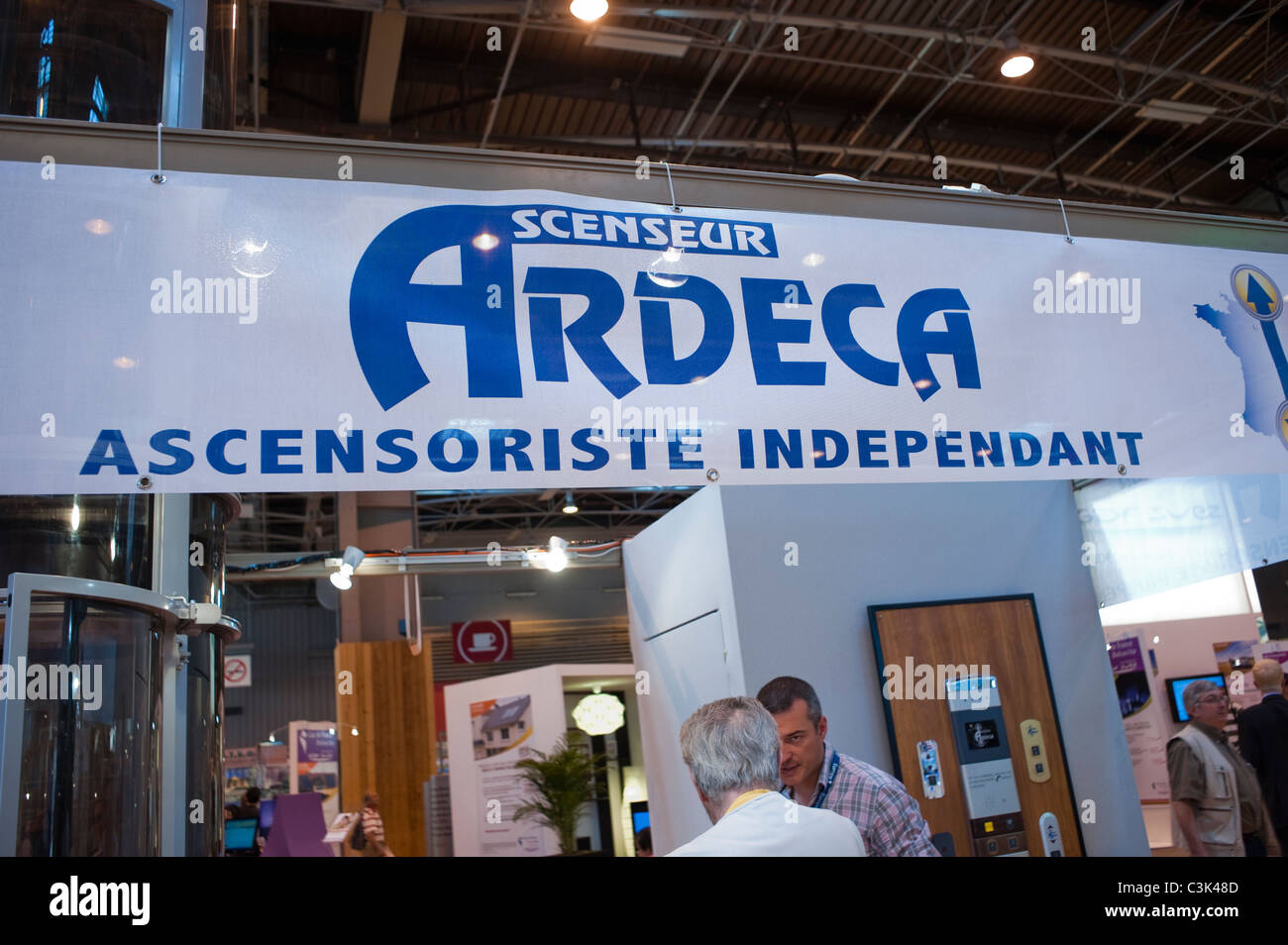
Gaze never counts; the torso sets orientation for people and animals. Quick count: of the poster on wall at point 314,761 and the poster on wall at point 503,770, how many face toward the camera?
2

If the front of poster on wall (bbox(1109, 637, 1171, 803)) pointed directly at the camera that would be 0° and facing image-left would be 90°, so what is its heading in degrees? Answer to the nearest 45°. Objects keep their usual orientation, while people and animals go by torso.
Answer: approximately 0°

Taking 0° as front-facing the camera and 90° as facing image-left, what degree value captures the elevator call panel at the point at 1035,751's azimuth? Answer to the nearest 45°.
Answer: approximately 0°

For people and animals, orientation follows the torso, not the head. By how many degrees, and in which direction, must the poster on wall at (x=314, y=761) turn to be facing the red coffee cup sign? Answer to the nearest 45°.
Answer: approximately 135° to its left

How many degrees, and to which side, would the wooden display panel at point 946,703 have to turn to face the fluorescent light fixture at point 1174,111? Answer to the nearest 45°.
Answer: approximately 135° to its left
